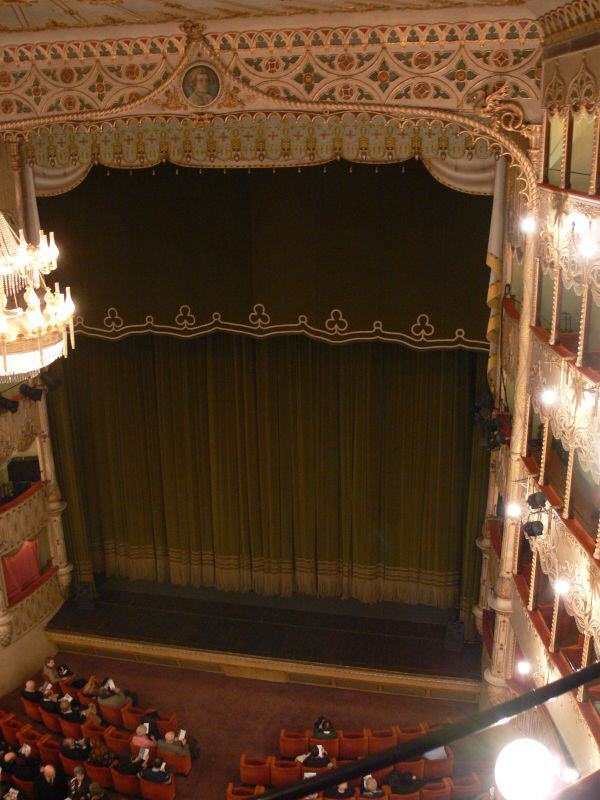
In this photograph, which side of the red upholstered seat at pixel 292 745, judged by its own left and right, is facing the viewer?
back

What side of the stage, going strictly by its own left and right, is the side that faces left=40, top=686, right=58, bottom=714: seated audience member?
right

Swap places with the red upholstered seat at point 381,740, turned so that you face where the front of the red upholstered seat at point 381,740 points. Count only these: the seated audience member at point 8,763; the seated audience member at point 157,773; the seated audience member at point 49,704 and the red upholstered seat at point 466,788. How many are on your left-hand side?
3

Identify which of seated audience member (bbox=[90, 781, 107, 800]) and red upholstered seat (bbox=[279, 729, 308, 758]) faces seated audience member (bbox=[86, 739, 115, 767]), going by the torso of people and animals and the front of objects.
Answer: seated audience member (bbox=[90, 781, 107, 800])

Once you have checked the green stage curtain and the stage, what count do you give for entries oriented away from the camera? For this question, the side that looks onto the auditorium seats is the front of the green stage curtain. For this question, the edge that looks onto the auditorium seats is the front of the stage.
0

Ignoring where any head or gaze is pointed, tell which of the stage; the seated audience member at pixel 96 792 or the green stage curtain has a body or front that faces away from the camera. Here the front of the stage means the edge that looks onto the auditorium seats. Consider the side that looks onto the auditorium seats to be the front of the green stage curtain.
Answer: the seated audience member

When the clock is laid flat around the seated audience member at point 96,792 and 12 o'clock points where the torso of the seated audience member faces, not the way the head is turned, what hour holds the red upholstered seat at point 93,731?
The red upholstered seat is roughly at 12 o'clock from the seated audience member.

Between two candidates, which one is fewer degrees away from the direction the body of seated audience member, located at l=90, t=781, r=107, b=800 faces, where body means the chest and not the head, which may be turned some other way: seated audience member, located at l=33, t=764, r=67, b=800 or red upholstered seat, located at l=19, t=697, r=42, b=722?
the red upholstered seat

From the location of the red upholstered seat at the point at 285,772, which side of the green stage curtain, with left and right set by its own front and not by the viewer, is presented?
front

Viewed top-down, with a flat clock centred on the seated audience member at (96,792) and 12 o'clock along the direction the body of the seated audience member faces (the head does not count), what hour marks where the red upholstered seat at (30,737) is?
The red upholstered seat is roughly at 11 o'clock from the seated audience member.

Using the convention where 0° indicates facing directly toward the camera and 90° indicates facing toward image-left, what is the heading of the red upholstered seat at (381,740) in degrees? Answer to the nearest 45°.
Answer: approximately 180°

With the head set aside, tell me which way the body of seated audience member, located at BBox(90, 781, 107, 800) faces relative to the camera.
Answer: away from the camera
